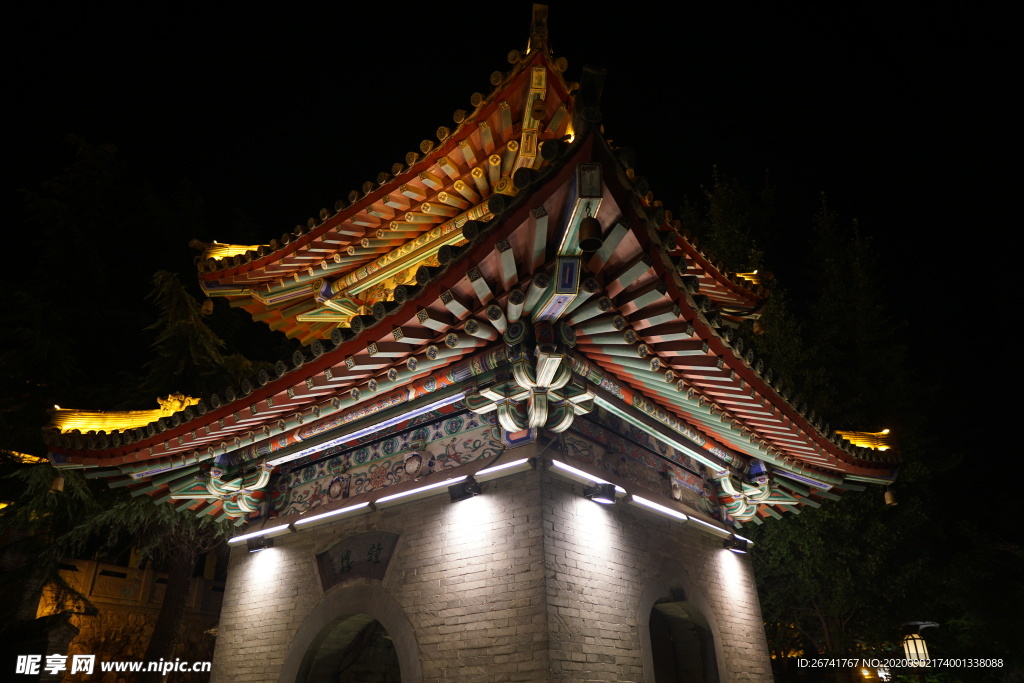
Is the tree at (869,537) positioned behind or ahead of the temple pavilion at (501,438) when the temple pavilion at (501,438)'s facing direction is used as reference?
behind

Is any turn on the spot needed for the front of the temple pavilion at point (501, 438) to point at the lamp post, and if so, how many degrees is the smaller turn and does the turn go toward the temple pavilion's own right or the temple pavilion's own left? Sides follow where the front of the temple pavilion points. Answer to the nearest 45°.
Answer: approximately 180°

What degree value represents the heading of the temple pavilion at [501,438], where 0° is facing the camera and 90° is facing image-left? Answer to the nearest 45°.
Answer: approximately 45°
